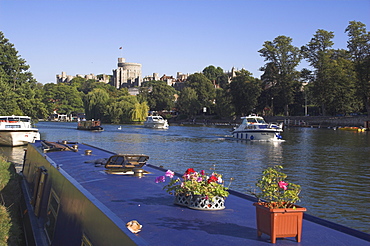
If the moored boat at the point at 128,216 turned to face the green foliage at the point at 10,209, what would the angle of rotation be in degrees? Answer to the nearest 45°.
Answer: approximately 90° to its left

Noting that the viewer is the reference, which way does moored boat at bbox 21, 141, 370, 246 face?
facing away from the viewer and to the left of the viewer
